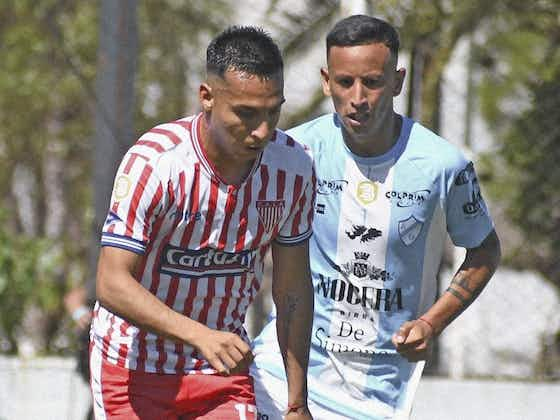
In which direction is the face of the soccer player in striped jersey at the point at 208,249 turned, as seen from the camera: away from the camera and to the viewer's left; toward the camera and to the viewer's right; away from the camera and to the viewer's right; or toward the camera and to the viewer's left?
toward the camera and to the viewer's right

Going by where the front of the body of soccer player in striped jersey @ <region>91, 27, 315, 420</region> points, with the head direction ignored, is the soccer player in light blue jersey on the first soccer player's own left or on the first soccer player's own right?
on the first soccer player's own left

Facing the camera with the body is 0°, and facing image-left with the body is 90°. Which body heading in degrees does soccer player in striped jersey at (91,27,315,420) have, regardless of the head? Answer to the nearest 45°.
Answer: approximately 315°
